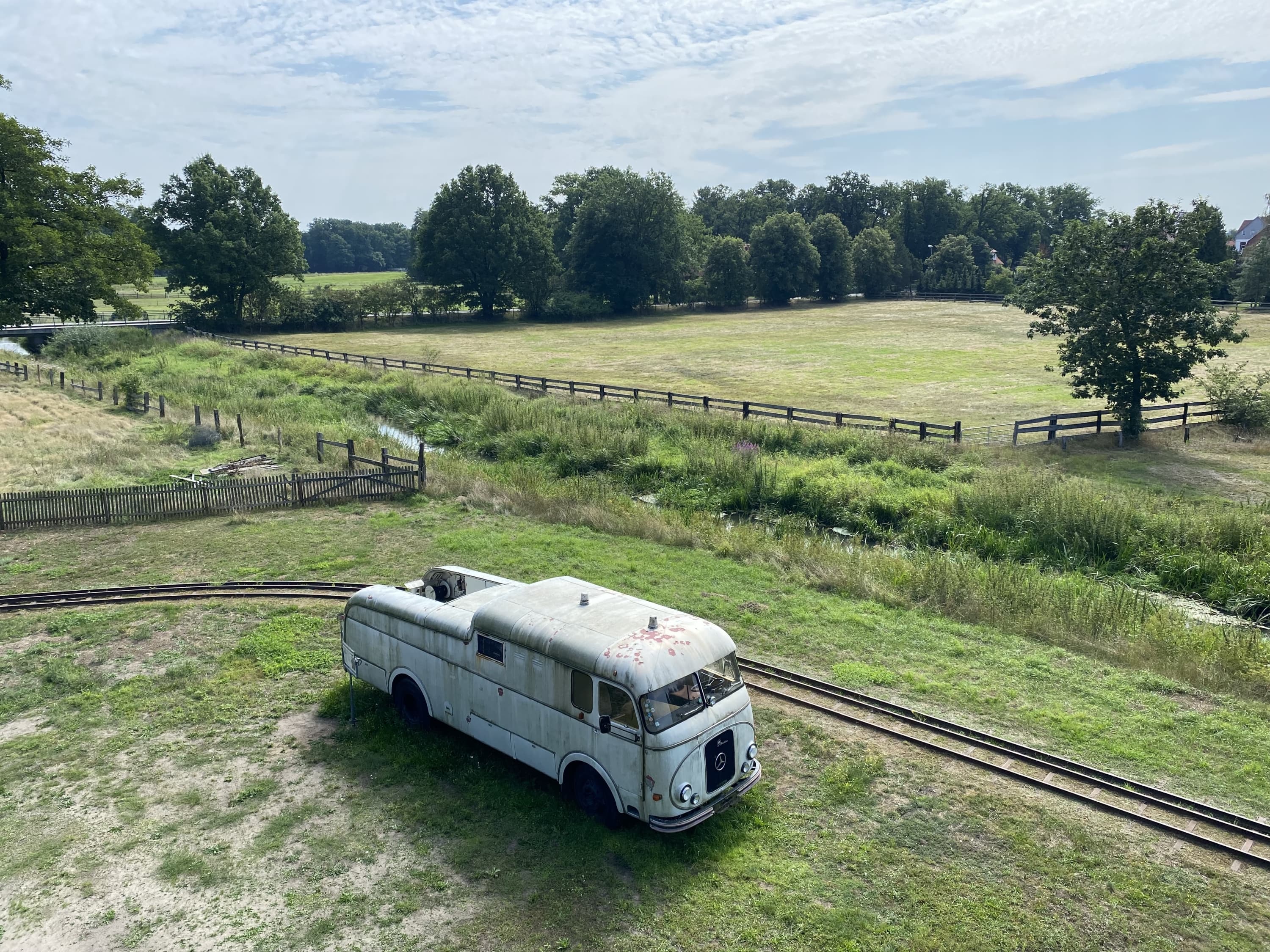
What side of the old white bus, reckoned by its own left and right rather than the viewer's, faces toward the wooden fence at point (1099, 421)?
left

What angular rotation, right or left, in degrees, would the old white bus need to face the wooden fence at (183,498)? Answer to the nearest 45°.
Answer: approximately 180°

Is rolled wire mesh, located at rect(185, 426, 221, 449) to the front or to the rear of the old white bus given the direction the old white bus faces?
to the rear

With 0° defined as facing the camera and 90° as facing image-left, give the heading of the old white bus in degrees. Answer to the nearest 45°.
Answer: approximately 315°

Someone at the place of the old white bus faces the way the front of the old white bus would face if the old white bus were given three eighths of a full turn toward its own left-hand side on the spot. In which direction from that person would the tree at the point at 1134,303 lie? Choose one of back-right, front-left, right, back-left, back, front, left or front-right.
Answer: front-right

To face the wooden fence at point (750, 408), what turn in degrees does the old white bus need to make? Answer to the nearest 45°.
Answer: approximately 135° to its left

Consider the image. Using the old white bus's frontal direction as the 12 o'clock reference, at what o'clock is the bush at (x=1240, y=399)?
The bush is roughly at 9 o'clock from the old white bus.
